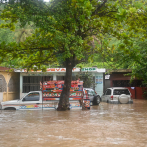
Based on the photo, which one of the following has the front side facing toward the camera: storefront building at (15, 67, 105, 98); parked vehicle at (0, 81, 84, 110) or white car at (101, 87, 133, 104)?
the storefront building

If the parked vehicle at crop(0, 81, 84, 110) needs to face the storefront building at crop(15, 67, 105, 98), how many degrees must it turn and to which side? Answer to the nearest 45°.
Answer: approximately 90° to its right

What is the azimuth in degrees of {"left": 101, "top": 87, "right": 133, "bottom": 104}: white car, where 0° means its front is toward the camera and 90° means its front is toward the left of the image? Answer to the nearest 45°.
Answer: approximately 135°

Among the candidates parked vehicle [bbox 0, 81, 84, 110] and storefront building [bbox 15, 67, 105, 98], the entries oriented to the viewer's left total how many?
1

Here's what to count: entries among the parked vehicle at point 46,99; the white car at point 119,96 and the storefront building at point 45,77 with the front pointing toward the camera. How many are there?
1

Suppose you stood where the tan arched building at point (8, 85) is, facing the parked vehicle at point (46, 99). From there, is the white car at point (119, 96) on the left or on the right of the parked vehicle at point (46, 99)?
left

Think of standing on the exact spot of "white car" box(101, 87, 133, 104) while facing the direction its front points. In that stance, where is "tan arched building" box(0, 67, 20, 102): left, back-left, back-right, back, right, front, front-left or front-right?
front-left

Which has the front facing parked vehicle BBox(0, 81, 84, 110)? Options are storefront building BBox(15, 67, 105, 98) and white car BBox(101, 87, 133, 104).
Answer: the storefront building

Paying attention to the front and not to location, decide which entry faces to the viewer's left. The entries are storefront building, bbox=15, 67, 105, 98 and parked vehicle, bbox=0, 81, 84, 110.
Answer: the parked vehicle

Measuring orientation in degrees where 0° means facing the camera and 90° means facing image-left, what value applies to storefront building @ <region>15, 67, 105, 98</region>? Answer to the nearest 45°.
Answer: approximately 0°

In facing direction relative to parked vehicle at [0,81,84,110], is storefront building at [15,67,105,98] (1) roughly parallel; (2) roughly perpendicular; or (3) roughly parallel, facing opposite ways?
roughly perpendicular

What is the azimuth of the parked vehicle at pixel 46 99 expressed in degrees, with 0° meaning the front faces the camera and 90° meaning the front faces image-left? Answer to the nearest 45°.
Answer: approximately 90°

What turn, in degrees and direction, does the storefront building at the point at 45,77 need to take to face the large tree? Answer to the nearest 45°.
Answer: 0° — it already faces it
